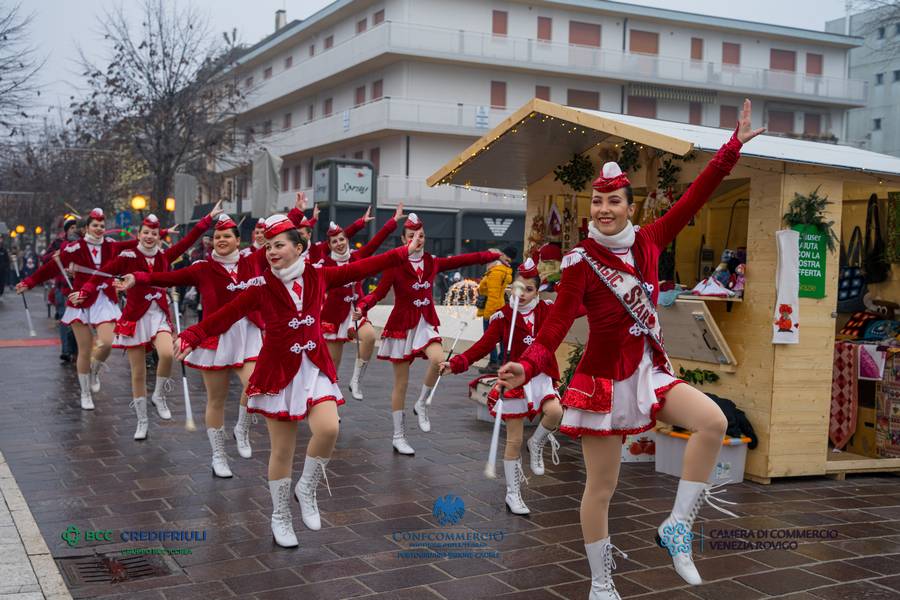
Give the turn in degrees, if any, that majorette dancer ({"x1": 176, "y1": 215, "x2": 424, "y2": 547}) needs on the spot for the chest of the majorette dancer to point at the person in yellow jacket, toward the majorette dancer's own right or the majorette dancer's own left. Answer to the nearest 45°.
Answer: approximately 180°

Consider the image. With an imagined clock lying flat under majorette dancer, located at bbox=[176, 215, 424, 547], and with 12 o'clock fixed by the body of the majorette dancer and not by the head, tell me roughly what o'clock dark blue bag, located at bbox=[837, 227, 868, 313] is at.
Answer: The dark blue bag is roughly at 8 o'clock from the majorette dancer.

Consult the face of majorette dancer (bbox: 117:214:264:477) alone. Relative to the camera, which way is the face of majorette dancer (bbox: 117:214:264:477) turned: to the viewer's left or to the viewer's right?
to the viewer's left

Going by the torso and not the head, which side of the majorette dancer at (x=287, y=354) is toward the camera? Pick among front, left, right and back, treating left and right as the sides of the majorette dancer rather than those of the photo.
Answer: front

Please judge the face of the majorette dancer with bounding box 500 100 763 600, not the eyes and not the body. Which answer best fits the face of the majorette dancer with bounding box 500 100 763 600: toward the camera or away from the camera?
toward the camera

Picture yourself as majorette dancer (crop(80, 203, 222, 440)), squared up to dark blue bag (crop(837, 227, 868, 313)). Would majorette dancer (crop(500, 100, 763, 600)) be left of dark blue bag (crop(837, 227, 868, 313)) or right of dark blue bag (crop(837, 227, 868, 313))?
right

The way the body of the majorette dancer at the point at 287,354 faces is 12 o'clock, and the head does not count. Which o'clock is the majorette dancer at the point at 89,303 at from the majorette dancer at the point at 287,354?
the majorette dancer at the point at 89,303 is roughly at 5 o'clock from the majorette dancer at the point at 287,354.

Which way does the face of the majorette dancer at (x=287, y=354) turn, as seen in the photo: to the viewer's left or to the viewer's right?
to the viewer's left

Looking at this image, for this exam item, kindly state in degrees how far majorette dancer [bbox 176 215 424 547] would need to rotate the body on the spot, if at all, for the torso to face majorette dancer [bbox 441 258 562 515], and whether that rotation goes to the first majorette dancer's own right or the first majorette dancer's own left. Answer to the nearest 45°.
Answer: approximately 135° to the first majorette dancer's own left

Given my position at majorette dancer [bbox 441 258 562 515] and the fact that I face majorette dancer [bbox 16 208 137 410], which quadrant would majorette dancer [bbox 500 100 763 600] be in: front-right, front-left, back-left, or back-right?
back-left

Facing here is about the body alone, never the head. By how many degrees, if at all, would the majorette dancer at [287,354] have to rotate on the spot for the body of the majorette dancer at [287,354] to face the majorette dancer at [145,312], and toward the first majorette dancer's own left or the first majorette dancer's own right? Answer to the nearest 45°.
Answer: approximately 180°

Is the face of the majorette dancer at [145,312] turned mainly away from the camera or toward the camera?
toward the camera

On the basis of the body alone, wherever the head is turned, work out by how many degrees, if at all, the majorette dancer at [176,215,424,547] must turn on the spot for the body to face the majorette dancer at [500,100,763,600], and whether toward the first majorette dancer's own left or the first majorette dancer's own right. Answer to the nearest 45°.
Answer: approximately 45° to the first majorette dancer's own left

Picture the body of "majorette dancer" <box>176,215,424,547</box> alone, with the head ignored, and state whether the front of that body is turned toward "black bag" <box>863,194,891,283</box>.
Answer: no

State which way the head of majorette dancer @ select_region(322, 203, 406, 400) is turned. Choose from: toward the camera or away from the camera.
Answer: toward the camera

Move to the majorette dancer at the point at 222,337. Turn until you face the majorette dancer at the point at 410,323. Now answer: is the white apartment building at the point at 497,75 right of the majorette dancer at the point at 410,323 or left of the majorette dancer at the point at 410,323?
left
